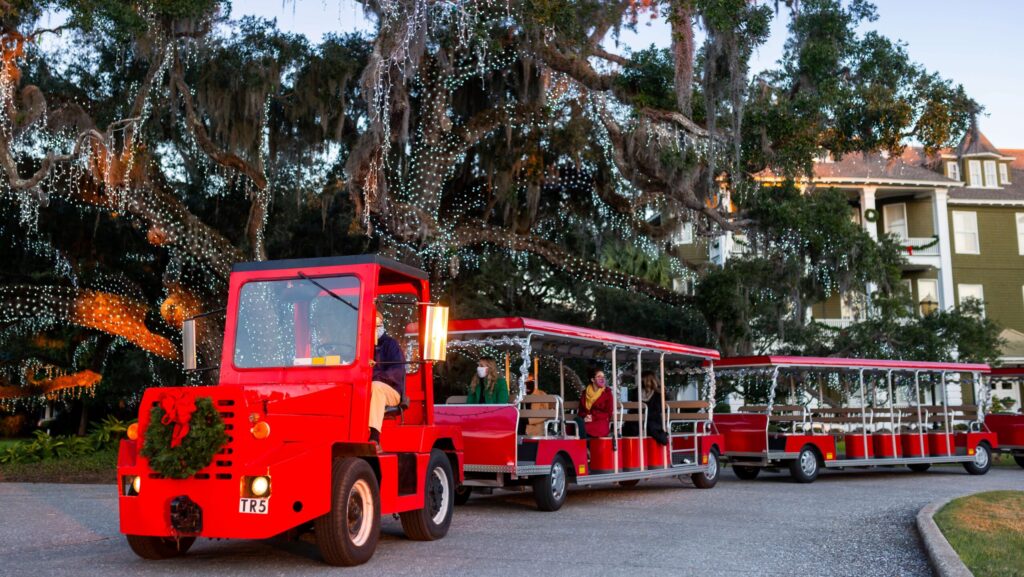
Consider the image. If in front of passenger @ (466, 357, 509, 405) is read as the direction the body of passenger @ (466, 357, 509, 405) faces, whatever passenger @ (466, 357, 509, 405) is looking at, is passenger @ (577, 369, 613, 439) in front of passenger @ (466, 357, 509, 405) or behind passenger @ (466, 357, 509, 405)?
behind

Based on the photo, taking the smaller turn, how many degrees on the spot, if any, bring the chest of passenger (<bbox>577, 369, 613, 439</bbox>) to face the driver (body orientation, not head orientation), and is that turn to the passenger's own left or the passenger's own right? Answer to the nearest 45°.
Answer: approximately 45° to the passenger's own left

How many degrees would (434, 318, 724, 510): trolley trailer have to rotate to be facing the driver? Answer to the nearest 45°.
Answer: approximately 45° to its left

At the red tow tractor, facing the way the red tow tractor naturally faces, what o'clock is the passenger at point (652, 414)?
The passenger is roughly at 6 o'clock from the red tow tractor.

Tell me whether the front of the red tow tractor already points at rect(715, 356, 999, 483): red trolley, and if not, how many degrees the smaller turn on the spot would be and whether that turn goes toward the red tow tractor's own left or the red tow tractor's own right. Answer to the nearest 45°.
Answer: approximately 180°

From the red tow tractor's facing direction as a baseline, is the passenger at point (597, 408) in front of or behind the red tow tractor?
behind

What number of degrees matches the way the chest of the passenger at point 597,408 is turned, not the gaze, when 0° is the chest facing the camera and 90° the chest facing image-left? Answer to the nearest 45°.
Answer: approximately 45°

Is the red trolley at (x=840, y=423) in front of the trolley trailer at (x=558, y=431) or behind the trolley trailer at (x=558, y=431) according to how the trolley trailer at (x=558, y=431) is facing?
behind

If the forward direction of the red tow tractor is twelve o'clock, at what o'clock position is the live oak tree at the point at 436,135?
The live oak tree is roughly at 5 o'clock from the red tow tractor.

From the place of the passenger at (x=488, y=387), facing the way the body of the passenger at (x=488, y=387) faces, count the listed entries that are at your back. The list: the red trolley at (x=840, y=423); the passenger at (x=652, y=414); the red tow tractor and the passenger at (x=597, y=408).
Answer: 3
